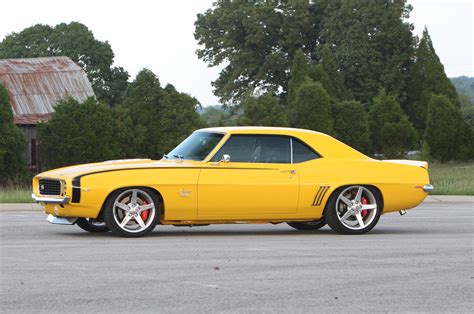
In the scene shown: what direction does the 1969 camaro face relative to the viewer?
to the viewer's left

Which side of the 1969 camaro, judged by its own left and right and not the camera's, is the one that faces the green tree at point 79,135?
right

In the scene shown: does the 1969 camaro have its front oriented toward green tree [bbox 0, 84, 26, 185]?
no
